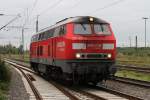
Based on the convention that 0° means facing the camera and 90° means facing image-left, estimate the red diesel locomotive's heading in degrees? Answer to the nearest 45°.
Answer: approximately 315°
